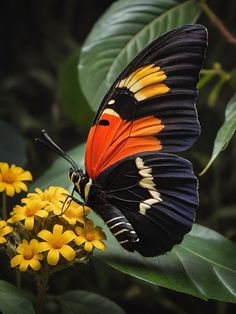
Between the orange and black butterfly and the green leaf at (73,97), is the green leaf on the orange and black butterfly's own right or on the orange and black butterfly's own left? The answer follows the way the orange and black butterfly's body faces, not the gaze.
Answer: on the orange and black butterfly's own right

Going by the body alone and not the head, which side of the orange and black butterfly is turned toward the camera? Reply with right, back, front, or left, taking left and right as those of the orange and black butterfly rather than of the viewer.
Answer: left
